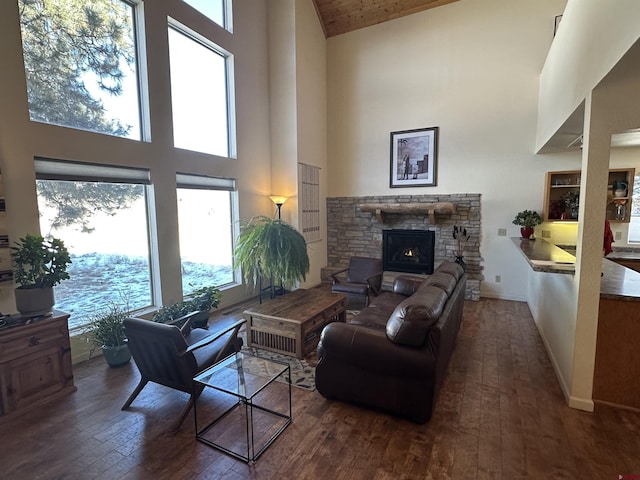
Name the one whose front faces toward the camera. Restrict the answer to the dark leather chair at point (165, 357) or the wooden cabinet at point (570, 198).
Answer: the wooden cabinet

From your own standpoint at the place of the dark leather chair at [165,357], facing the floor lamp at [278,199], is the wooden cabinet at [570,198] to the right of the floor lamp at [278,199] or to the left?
right

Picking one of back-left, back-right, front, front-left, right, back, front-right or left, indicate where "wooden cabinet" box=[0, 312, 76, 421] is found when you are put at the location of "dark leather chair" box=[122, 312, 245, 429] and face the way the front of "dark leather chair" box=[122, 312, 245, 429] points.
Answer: left

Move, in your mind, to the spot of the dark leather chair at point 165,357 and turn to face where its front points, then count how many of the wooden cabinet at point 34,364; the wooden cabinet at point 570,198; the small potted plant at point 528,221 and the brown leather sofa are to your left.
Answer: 1

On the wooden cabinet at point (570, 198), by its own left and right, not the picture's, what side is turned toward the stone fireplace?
right

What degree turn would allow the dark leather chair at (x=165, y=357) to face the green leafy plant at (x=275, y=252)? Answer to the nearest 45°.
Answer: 0° — it already faces it

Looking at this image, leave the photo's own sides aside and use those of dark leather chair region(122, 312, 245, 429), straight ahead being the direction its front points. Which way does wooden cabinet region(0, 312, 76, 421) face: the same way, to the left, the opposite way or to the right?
to the right

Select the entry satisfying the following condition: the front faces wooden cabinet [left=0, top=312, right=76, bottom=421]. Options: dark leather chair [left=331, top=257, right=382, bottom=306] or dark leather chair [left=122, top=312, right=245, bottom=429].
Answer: dark leather chair [left=331, top=257, right=382, bottom=306]

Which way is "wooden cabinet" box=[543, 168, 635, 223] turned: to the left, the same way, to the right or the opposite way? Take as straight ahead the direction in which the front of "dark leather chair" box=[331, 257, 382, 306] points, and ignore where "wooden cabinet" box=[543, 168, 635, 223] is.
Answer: the same way

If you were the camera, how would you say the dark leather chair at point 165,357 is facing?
facing away from the viewer and to the right of the viewer

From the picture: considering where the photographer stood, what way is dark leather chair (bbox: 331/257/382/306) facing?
facing the viewer and to the left of the viewer

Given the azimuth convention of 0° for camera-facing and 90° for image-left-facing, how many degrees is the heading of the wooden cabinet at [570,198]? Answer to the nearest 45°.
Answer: approximately 0°

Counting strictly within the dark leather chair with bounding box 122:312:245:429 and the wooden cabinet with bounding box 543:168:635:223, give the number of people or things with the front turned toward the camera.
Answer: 1

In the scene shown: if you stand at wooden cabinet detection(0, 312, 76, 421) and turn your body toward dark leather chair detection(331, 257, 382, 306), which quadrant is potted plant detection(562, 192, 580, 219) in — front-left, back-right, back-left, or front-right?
front-right

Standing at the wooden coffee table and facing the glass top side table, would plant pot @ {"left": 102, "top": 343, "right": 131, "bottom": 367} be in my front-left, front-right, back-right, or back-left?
front-right
